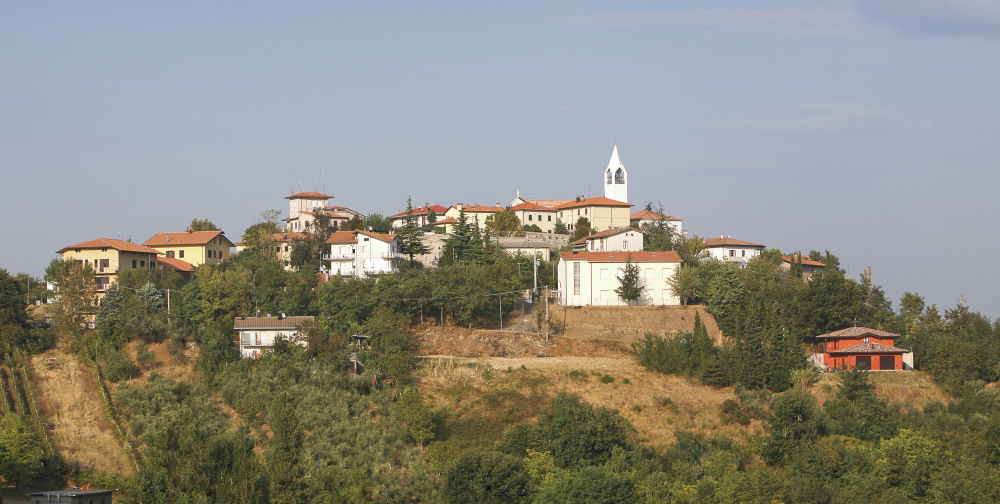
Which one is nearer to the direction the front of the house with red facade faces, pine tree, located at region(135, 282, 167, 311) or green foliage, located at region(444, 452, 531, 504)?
the green foliage

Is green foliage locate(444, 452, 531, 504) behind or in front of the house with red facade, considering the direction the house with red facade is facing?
in front

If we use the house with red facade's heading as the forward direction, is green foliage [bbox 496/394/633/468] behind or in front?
in front

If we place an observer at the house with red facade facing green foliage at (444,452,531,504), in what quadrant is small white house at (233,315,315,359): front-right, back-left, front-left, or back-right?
front-right

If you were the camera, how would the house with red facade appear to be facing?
facing the viewer

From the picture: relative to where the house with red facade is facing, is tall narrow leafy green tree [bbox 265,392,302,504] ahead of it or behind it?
ahead

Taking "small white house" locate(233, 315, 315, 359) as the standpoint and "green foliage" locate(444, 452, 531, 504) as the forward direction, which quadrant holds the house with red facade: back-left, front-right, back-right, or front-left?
front-left

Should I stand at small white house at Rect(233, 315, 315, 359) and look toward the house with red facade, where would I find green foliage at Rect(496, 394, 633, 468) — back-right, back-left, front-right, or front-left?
front-right

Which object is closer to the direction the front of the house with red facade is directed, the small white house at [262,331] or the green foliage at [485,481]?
the green foliage

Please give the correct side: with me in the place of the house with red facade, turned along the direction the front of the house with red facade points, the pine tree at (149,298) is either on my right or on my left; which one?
on my right

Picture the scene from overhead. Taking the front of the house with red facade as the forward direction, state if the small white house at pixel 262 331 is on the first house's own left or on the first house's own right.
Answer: on the first house's own right
